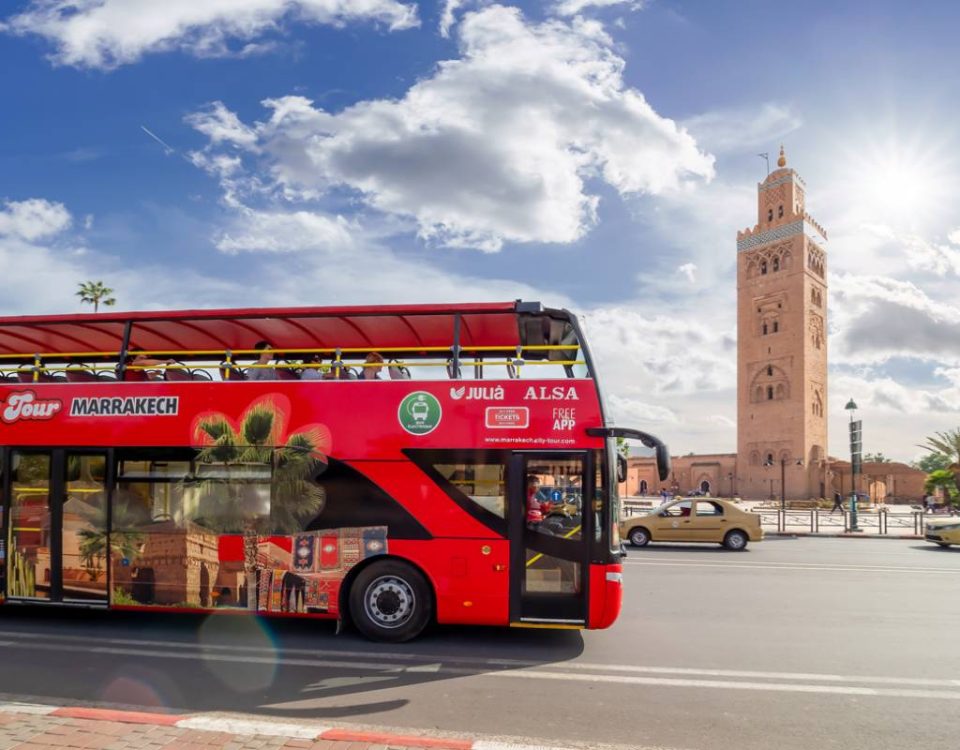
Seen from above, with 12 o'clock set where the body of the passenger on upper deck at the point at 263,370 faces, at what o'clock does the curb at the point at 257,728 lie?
The curb is roughly at 3 o'clock from the passenger on upper deck.

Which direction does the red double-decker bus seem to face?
to the viewer's right

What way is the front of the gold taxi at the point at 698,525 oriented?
to the viewer's left

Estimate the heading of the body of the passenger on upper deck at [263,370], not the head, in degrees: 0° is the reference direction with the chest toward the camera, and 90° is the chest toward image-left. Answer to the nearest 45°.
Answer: approximately 270°

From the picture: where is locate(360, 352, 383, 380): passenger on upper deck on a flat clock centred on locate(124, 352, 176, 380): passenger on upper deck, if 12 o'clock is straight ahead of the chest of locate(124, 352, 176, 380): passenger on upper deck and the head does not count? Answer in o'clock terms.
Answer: locate(360, 352, 383, 380): passenger on upper deck is roughly at 1 o'clock from locate(124, 352, 176, 380): passenger on upper deck.

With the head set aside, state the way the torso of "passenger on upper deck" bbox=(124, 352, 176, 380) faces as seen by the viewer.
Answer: to the viewer's right

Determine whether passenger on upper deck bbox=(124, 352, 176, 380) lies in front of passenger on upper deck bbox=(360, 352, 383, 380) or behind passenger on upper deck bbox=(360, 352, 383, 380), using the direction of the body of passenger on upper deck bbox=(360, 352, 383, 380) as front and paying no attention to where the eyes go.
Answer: behind

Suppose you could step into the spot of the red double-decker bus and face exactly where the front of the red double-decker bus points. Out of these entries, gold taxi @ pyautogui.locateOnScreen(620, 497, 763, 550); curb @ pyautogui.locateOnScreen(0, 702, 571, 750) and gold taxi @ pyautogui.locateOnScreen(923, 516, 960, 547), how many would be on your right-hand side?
1

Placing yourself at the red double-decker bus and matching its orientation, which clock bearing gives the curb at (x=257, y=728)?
The curb is roughly at 3 o'clock from the red double-decker bus.
